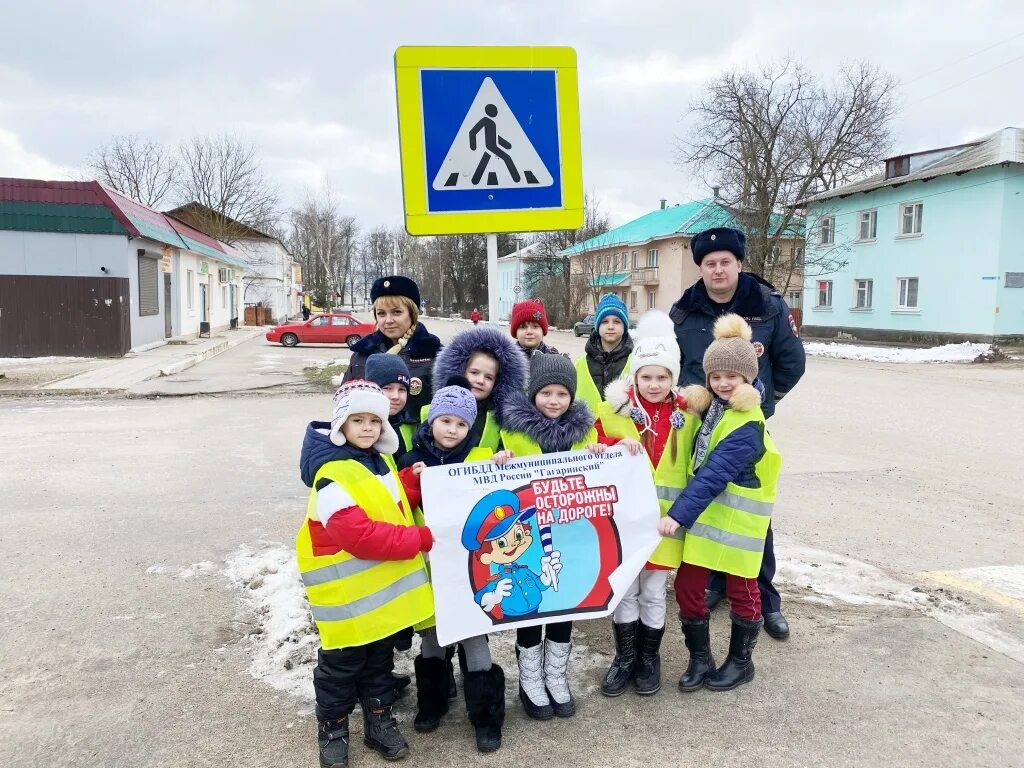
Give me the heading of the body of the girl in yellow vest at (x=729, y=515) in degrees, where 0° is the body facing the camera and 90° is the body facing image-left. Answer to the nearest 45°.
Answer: approximately 45°

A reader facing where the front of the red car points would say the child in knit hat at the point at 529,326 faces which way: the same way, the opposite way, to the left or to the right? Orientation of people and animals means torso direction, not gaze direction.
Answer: to the left

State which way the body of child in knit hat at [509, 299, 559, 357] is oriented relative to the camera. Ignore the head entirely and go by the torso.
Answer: toward the camera

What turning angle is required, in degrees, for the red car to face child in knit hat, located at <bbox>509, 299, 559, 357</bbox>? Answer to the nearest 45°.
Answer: approximately 90° to its left

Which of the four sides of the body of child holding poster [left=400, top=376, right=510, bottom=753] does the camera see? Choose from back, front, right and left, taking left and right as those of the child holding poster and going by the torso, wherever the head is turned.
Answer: front

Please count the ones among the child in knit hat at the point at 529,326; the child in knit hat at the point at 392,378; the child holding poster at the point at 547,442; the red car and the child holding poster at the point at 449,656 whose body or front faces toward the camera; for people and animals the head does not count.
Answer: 4

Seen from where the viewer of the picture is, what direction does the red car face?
facing to the left of the viewer

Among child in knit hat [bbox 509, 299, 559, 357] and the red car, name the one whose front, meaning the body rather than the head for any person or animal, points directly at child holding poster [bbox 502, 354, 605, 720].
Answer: the child in knit hat

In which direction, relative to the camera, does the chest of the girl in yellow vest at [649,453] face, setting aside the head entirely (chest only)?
toward the camera

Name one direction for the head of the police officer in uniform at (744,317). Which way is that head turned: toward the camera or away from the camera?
toward the camera

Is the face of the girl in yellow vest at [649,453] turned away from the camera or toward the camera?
toward the camera

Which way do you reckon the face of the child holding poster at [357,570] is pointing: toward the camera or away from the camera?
toward the camera

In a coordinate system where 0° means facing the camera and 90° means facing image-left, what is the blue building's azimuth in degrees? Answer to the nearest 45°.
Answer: approximately 45°

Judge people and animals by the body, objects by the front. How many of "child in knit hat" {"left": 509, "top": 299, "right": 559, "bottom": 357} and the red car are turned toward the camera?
1
